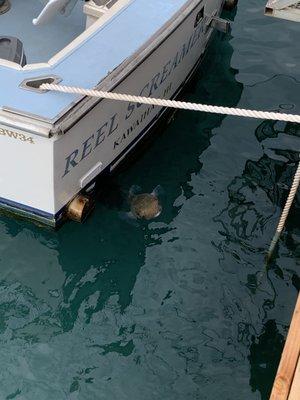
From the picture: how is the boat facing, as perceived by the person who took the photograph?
facing away from the viewer and to the left of the viewer
